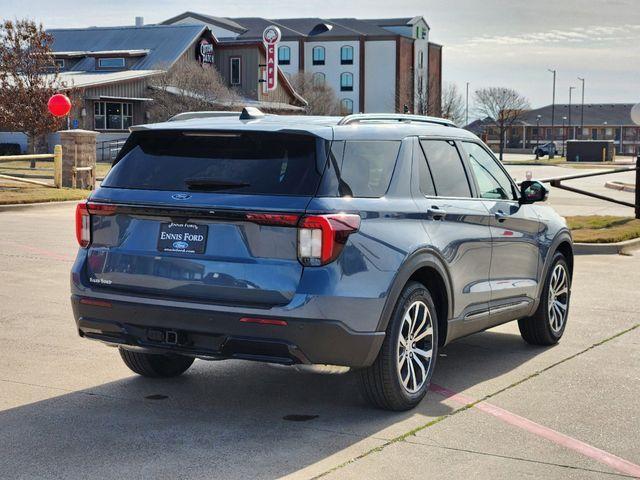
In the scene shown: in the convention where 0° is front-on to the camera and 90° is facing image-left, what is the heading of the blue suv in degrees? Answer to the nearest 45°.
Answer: approximately 225°

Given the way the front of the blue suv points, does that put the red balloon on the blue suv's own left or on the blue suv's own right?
on the blue suv's own left

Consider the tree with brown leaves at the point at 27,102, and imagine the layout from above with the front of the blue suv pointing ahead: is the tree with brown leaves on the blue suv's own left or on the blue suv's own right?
on the blue suv's own left

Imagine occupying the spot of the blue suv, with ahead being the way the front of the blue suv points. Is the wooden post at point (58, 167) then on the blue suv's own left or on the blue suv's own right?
on the blue suv's own left
